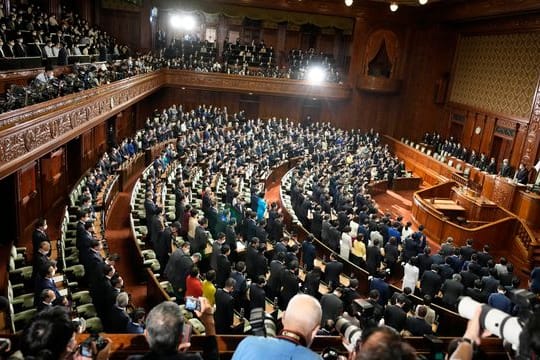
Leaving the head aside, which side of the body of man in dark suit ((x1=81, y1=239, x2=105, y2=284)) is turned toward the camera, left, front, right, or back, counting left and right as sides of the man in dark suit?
right

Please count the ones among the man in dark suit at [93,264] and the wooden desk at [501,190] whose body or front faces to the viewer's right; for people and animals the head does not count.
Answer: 1

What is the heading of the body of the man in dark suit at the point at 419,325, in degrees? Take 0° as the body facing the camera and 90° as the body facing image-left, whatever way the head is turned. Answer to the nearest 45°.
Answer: approximately 180°

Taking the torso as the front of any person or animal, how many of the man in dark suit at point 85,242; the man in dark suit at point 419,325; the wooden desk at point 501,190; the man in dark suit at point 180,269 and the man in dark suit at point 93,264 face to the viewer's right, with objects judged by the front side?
3

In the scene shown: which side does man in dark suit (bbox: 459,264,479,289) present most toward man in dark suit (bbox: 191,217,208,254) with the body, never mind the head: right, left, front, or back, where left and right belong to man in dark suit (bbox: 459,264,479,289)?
left

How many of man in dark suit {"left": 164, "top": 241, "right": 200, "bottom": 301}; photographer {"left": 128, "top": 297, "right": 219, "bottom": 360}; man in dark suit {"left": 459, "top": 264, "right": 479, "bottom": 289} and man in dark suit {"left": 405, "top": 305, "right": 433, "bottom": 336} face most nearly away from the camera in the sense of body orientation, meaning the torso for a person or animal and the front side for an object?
3

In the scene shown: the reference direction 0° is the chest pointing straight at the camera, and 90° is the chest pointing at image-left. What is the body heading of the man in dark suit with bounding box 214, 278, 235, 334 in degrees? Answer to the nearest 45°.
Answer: approximately 225°

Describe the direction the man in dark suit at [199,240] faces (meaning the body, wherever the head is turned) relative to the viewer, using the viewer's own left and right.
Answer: facing away from the viewer and to the right of the viewer

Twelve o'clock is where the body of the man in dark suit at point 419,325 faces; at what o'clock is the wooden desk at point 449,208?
The wooden desk is roughly at 12 o'clock from the man in dark suit.

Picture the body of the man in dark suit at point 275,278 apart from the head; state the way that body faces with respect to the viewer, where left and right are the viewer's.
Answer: facing away from the viewer and to the right of the viewer

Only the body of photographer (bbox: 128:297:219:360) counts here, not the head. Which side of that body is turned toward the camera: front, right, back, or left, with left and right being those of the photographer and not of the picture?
back
